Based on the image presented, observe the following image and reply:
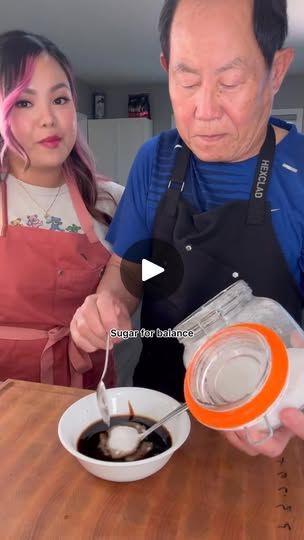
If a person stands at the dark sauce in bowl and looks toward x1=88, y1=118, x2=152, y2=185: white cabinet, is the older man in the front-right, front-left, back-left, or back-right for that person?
front-right

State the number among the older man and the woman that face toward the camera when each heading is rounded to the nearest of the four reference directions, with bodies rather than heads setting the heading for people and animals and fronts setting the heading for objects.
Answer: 2

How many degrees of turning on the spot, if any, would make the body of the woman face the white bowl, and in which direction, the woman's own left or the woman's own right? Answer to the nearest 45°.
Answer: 0° — they already face it

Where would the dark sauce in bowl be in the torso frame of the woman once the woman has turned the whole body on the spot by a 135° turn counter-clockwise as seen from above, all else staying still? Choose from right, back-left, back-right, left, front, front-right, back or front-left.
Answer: back-right

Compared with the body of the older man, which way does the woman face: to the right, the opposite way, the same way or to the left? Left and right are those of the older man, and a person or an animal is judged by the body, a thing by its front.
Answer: the same way

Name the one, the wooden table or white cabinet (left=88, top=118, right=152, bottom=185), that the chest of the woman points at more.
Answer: the wooden table

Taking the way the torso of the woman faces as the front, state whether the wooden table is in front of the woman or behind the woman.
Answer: in front

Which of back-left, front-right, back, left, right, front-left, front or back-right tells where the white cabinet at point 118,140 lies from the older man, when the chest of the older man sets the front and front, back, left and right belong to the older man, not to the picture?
back

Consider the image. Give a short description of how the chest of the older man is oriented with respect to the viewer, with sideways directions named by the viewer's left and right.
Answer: facing the viewer
